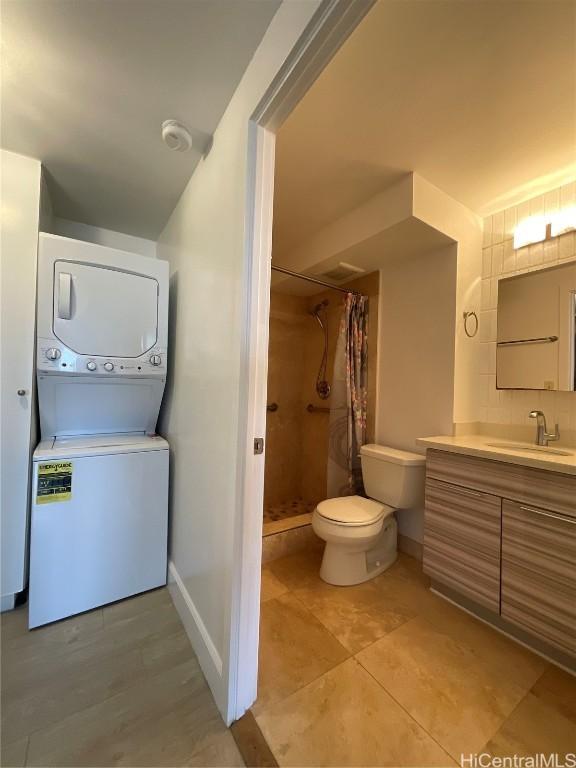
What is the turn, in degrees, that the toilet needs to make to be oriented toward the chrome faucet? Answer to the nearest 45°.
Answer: approximately 135° to its left

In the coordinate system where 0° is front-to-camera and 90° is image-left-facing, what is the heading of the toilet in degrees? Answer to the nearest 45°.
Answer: approximately 45°

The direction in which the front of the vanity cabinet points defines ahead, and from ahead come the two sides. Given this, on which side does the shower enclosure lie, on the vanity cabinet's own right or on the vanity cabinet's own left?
on the vanity cabinet's own right

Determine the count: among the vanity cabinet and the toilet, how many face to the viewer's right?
0

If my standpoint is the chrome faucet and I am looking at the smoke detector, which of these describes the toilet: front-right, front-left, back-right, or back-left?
front-right

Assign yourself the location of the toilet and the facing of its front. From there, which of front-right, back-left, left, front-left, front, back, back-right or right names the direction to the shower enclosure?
right

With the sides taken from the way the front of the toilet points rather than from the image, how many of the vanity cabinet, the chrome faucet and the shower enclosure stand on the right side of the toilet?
1

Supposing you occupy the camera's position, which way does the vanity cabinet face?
facing the viewer and to the left of the viewer

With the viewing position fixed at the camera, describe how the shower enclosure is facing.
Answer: facing the viewer and to the right of the viewer

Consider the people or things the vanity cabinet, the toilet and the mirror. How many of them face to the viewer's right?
0
